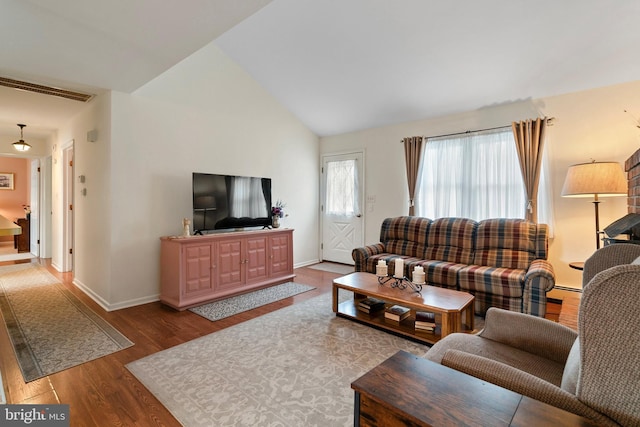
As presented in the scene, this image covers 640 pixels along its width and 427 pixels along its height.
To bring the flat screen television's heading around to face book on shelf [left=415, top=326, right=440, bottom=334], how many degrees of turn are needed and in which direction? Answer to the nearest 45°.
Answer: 0° — it already faces it

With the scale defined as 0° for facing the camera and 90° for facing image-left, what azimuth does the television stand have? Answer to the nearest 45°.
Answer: approximately 315°

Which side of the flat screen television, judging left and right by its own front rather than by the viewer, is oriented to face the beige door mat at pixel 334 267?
left

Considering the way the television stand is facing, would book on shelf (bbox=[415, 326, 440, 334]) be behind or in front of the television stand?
in front

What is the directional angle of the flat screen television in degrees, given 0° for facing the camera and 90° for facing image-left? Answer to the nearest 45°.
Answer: approximately 315°

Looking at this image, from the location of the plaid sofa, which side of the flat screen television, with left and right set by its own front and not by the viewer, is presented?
front

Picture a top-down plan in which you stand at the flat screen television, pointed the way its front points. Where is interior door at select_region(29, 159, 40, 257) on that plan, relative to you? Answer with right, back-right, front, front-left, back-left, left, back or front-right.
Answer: back

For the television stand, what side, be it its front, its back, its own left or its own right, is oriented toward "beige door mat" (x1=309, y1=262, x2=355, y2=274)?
left

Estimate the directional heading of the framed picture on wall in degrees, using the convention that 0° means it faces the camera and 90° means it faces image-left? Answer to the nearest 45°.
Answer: approximately 0°

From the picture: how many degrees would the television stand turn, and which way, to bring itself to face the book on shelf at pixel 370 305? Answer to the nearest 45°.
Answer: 0° — it already faces it

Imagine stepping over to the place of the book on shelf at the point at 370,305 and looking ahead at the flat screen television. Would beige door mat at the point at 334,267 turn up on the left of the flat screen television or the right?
right

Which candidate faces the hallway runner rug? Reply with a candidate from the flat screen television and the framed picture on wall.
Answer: the framed picture on wall
